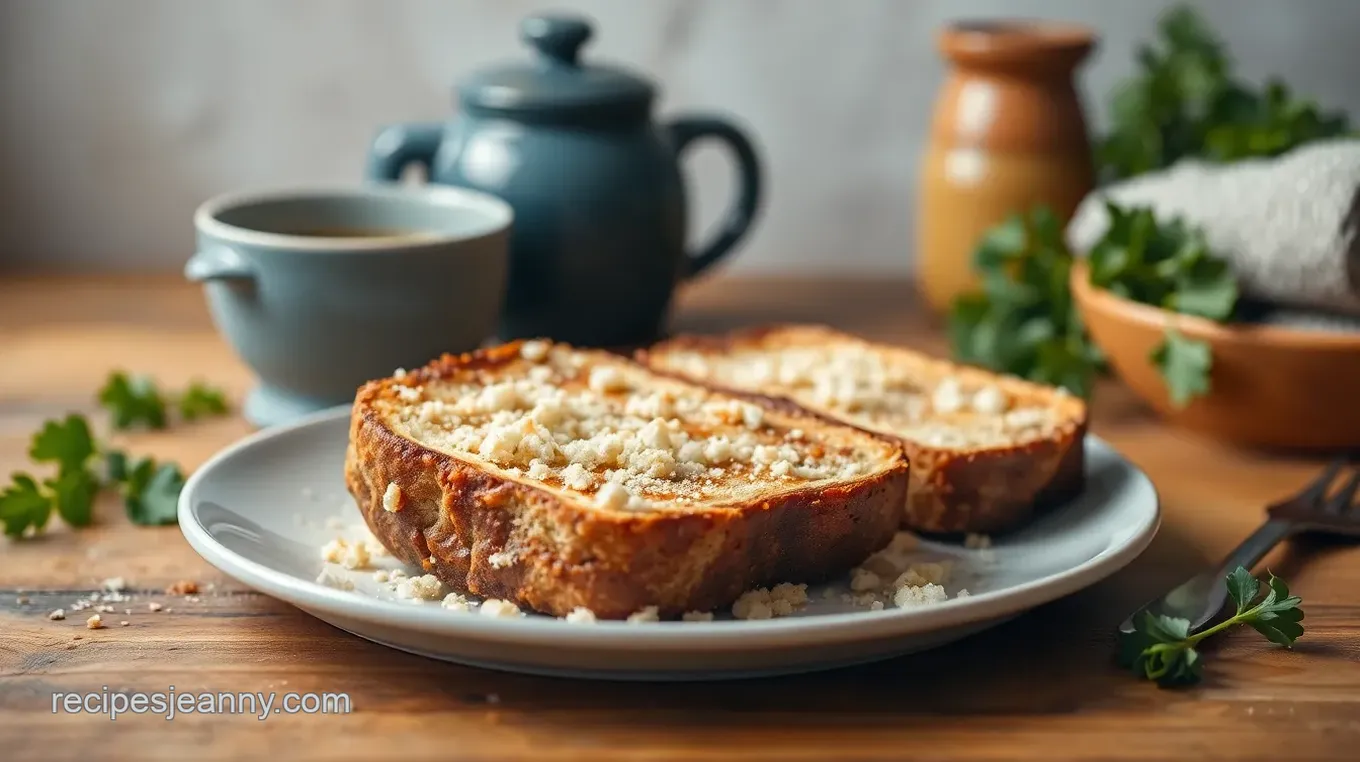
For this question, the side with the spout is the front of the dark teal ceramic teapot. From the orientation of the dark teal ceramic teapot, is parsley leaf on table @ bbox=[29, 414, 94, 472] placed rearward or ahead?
ahead

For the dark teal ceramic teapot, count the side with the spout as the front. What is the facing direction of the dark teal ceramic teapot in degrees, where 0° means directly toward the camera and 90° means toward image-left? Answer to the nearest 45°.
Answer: approximately 90°

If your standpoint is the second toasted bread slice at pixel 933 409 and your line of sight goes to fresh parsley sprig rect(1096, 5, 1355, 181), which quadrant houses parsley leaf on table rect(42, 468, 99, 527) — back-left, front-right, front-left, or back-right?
back-left

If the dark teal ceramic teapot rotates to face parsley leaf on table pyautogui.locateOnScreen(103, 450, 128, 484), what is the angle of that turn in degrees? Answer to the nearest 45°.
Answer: approximately 45° to its left

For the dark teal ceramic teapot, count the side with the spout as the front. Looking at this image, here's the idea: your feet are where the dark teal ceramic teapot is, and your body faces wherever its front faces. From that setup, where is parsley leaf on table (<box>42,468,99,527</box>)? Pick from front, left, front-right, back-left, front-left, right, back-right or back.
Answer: front-left

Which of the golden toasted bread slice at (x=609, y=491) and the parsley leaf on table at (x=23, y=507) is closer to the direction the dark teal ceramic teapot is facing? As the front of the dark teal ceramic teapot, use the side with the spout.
the parsley leaf on table

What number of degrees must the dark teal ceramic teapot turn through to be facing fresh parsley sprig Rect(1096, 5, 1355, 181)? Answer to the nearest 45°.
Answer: approximately 180°

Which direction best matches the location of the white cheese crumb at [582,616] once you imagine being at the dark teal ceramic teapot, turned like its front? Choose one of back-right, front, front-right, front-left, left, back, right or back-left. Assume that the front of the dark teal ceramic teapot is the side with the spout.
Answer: left

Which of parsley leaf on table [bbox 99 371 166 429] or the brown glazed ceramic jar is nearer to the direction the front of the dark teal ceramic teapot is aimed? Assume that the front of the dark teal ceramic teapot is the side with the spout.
the parsley leaf on table

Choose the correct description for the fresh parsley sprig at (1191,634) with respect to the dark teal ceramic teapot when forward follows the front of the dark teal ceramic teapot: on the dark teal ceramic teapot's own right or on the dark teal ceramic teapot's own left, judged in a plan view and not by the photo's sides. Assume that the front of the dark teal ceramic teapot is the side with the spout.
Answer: on the dark teal ceramic teapot's own left

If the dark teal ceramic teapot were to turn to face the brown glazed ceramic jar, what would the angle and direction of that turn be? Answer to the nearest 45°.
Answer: approximately 180°

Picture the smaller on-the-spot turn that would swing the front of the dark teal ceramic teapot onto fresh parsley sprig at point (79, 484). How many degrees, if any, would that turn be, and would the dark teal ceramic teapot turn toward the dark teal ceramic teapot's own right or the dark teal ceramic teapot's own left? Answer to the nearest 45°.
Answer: approximately 45° to the dark teal ceramic teapot's own left

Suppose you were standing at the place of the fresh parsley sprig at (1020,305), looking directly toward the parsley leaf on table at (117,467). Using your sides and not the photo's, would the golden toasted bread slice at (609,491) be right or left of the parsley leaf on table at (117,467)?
left

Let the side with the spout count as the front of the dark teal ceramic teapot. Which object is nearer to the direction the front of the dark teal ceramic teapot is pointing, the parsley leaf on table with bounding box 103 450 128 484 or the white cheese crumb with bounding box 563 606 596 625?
the parsley leaf on table

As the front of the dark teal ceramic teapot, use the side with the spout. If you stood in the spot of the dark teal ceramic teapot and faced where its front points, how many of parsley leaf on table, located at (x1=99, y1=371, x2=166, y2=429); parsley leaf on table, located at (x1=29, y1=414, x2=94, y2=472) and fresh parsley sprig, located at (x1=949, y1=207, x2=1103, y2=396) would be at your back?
1
